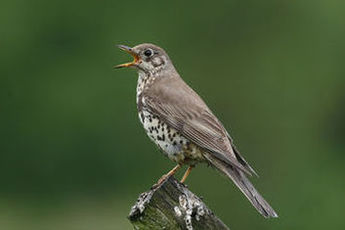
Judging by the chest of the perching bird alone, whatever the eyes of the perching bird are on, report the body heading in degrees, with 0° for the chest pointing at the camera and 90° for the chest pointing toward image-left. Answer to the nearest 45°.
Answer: approximately 90°
